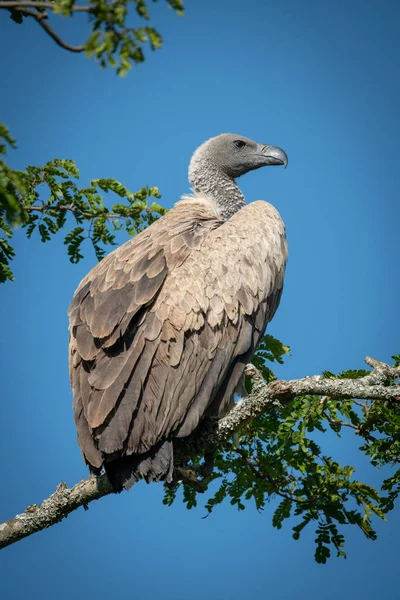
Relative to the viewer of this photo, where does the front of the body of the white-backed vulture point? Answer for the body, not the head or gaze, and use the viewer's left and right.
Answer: facing away from the viewer and to the right of the viewer
